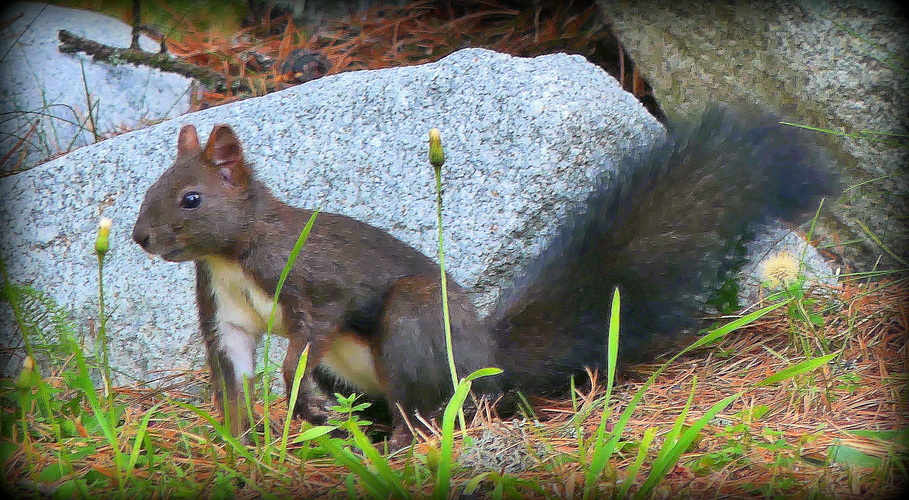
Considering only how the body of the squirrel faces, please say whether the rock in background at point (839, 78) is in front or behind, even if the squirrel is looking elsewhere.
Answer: behind

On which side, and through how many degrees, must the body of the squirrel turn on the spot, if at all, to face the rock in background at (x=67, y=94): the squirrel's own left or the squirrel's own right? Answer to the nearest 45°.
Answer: approximately 45° to the squirrel's own right

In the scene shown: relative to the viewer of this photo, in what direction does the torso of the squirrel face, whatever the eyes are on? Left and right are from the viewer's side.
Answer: facing to the left of the viewer

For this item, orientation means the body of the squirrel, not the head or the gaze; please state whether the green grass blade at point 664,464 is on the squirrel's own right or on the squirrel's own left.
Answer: on the squirrel's own left

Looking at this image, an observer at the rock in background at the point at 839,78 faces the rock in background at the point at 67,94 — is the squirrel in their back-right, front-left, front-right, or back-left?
front-left

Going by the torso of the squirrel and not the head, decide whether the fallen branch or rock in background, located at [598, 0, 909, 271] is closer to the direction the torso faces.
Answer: the fallen branch

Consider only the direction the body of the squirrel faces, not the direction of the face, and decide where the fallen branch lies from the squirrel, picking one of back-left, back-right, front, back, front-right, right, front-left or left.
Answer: front-right
